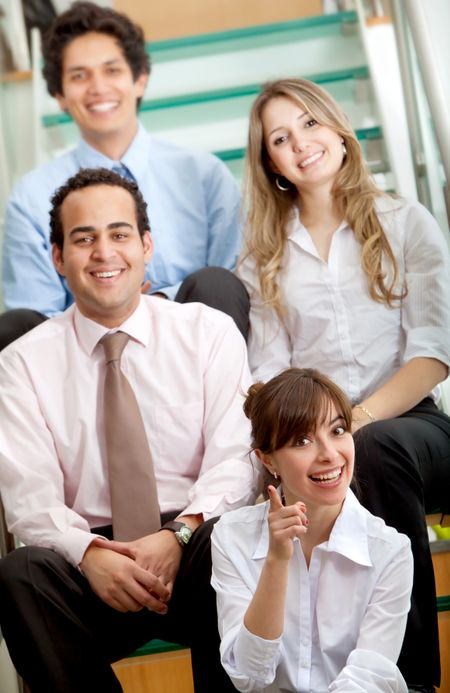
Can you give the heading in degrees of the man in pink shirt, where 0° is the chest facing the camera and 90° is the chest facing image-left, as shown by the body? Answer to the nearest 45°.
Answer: approximately 0°

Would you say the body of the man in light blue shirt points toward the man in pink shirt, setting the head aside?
yes

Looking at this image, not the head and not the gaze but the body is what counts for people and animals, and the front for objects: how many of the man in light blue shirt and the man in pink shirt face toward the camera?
2

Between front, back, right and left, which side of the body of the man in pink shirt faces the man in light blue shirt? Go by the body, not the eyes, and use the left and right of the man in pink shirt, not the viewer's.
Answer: back

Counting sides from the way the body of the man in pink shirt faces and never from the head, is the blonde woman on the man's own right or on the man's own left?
on the man's own left

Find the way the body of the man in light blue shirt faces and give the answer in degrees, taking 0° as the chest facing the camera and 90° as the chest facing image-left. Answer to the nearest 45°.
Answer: approximately 0°

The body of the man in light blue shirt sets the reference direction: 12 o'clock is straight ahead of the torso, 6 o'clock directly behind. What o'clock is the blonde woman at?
The blonde woman is roughly at 11 o'clock from the man in light blue shirt.
